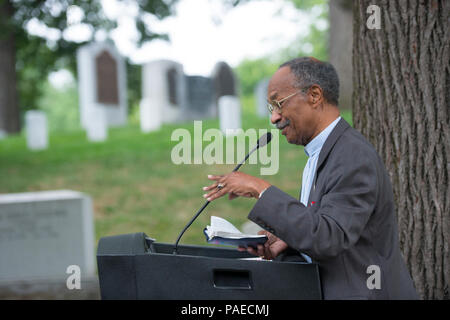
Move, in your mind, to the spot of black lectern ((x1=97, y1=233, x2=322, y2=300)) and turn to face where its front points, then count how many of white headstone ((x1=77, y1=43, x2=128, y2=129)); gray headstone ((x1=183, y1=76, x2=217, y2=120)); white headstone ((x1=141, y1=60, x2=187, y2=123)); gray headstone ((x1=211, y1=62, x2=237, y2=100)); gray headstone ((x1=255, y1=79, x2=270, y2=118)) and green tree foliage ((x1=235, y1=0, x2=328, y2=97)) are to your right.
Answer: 6

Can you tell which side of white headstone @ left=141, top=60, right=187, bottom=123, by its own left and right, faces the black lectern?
front

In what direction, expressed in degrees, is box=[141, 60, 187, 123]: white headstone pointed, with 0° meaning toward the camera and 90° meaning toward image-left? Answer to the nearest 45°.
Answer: approximately 0°

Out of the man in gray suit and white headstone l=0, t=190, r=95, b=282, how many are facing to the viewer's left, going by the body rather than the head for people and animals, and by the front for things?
1

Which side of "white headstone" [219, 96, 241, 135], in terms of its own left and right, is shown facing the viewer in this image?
front

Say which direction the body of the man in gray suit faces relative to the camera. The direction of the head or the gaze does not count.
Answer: to the viewer's left

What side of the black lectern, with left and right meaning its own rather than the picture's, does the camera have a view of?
left

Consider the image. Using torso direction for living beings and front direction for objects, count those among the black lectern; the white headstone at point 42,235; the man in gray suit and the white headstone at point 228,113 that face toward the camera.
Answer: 2

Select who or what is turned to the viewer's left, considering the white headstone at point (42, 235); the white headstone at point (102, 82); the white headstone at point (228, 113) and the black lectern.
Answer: the black lectern

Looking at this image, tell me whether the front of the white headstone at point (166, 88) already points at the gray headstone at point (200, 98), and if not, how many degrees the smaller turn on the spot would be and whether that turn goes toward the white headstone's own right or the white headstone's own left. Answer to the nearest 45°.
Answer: approximately 135° to the white headstone's own left
